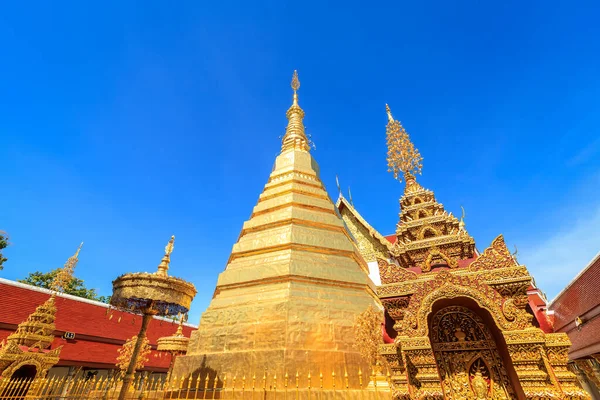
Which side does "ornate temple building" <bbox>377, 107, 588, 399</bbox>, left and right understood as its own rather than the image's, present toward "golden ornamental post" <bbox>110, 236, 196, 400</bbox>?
right

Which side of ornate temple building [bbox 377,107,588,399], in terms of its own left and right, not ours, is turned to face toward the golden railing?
right

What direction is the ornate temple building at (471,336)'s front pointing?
toward the camera

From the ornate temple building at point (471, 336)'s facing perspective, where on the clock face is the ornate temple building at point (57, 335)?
the ornate temple building at point (57, 335) is roughly at 3 o'clock from the ornate temple building at point (471, 336).

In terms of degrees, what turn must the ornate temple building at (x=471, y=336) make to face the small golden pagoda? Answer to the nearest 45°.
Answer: approximately 90° to its right
